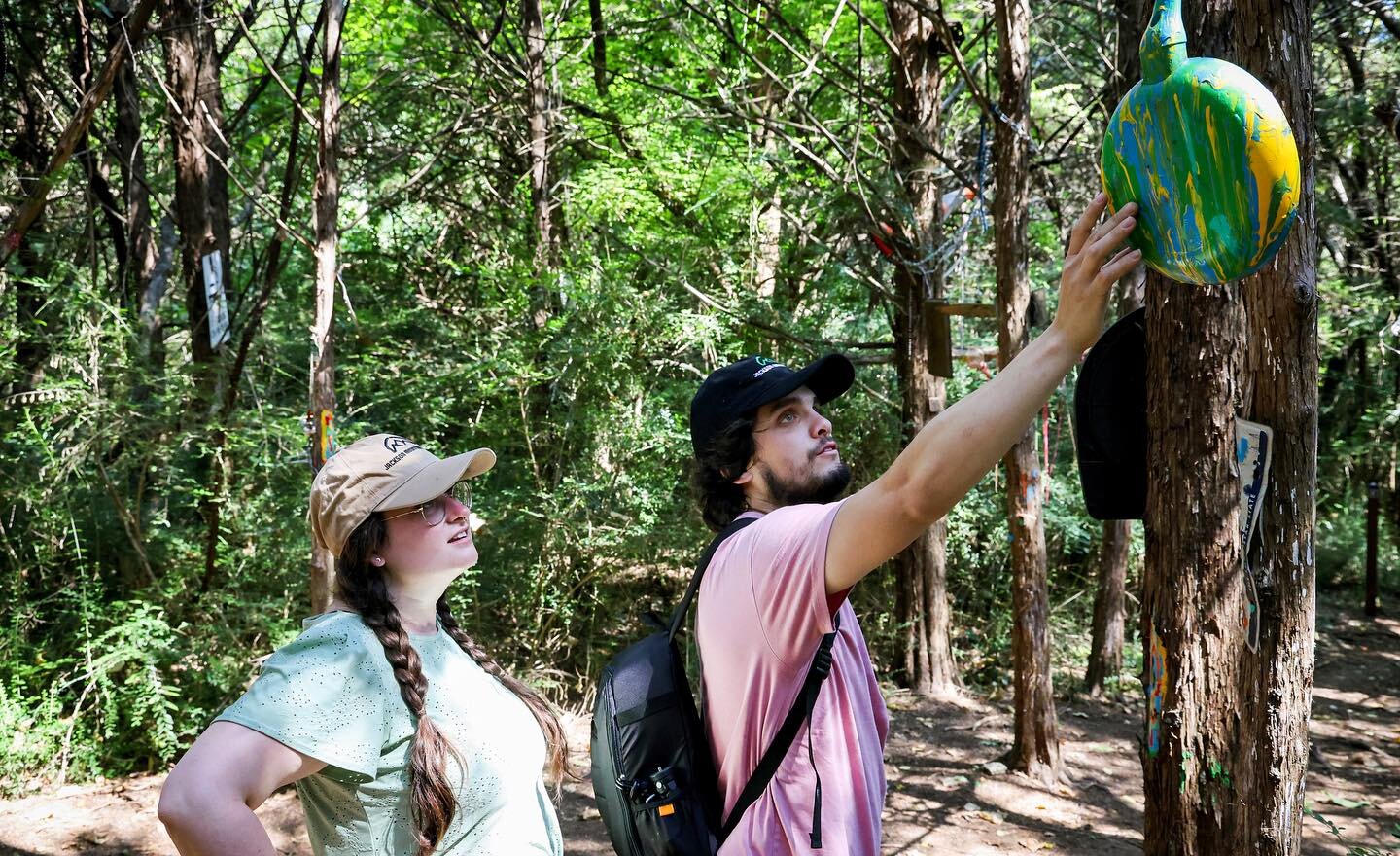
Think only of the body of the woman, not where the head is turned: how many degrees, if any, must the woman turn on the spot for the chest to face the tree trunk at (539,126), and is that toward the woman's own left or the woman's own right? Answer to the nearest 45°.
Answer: approximately 135° to the woman's own left

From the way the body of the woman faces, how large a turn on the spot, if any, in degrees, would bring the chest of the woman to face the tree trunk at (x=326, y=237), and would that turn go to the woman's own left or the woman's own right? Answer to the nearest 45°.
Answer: approximately 135° to the woman's own left

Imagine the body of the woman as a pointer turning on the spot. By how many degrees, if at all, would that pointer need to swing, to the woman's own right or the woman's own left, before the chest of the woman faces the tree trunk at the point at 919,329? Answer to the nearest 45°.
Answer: approximately 90° to the woman's own left

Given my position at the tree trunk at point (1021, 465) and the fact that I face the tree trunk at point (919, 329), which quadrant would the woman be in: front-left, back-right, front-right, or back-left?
back-left

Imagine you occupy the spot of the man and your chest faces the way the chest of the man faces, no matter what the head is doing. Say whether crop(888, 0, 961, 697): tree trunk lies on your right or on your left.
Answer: on your left

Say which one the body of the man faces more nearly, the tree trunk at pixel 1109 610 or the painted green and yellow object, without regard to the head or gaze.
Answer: the painted green and yellow object

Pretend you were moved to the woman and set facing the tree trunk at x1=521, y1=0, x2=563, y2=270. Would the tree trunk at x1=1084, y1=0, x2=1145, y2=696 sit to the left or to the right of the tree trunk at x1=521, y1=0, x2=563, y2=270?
right

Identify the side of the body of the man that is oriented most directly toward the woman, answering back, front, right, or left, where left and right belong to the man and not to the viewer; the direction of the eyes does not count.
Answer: back

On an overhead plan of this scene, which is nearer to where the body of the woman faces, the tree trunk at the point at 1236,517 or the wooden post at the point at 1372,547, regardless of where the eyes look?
the tree trunk

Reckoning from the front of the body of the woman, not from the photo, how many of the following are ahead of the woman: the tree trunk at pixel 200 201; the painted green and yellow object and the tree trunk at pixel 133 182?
1

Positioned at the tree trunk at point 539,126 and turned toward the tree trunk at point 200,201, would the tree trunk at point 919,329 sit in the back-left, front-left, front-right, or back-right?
back-left

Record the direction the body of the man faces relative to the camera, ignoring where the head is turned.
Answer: to the viewer's right
